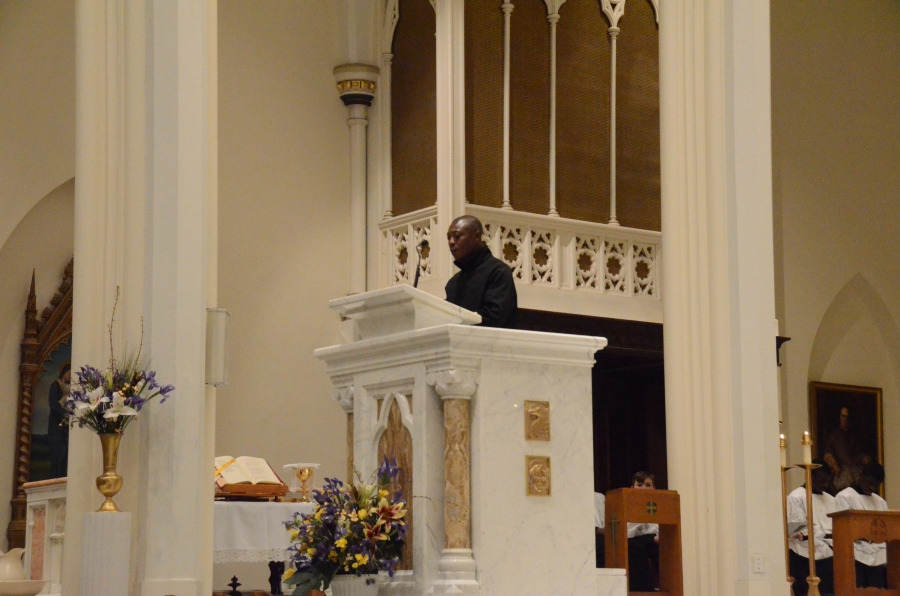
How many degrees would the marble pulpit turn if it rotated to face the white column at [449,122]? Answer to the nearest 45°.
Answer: approximately 135° to its right

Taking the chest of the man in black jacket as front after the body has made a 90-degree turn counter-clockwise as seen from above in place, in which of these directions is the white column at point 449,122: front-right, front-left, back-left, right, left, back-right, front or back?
back-left

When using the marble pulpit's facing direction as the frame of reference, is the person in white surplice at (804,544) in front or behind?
behind

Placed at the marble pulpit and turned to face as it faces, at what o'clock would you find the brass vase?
The brass vase is roughly at 2 o'clock from the marble pulpit.

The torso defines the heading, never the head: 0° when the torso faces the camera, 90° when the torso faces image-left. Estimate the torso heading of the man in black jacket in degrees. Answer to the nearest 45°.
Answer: approximately 45°

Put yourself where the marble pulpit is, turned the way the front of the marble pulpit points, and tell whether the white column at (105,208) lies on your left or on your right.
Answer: on your right

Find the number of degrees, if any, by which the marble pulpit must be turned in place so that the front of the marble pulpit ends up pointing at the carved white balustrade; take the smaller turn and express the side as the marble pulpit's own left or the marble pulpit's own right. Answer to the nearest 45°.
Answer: approximately 135° to the marble pulpit's own right

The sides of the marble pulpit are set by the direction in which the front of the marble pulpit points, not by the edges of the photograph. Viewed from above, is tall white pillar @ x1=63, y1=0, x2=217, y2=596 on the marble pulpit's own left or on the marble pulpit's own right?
on the marble pulpit's own right

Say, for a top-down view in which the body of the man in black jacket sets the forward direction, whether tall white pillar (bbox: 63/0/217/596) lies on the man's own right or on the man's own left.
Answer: on the man's own right

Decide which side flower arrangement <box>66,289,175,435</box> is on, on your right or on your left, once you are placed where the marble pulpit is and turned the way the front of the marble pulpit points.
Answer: on your right

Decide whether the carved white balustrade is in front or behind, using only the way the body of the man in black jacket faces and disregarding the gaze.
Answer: behind

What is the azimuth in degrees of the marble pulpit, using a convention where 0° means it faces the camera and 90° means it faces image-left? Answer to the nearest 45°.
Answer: approximately 45°
